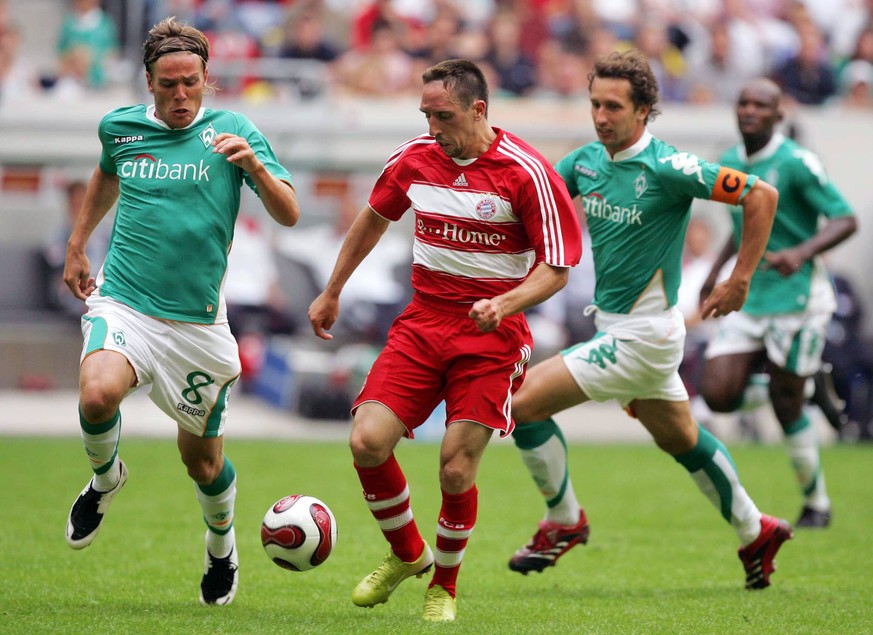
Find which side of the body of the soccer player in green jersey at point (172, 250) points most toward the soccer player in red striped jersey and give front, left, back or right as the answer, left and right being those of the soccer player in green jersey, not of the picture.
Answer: left

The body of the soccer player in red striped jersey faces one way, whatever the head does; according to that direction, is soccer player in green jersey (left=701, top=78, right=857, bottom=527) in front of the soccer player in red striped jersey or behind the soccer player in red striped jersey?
behind

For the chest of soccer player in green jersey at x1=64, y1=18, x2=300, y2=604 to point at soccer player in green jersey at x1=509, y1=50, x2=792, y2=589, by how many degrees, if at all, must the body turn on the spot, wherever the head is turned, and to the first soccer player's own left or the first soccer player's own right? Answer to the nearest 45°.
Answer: approximately 90° to the first soccer player's own left

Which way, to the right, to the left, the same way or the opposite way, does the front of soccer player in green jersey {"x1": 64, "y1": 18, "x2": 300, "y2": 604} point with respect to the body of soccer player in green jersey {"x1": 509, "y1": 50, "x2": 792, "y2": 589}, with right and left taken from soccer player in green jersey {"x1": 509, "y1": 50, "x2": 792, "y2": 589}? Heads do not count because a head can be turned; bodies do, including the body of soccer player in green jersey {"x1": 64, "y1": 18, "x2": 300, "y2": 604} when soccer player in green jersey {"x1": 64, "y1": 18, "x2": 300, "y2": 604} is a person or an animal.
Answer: to the left

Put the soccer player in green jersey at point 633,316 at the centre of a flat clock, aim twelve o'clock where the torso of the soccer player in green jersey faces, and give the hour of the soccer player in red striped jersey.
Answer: The soccer player in red striped jersey is roughly at 12 o'clock from the soccer player in green jersey.

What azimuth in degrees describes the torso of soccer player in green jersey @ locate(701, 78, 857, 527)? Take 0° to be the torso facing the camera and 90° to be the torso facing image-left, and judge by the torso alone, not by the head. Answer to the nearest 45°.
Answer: approximately 45°

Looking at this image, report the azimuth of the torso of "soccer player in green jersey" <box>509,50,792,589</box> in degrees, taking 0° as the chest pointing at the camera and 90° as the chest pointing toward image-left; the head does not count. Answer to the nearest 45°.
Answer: approximately 45°

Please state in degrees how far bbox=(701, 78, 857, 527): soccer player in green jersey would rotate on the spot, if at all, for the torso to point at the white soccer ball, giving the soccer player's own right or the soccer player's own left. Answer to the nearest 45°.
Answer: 0° — they already face it

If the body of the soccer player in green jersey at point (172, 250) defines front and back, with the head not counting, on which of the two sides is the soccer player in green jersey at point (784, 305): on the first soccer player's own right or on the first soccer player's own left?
on the first soccer player's own left

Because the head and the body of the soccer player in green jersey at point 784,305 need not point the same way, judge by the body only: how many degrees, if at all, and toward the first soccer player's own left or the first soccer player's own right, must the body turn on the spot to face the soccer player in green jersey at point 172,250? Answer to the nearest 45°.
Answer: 0° — they already face them
